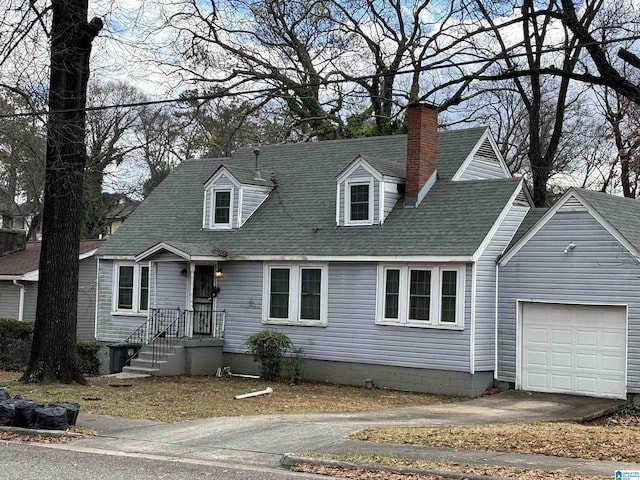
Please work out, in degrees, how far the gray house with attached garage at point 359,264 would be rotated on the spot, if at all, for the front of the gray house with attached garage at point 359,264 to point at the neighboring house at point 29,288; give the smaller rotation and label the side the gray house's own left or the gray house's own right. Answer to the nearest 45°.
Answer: approximately 90° to the gray house's own right

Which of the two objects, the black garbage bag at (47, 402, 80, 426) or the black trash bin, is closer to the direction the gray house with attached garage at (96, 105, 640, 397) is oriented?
the black garbage bag

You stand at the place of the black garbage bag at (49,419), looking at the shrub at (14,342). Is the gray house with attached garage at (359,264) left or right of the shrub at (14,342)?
right

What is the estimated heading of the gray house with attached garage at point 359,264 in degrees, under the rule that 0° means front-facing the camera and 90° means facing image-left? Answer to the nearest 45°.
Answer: approximately 45°

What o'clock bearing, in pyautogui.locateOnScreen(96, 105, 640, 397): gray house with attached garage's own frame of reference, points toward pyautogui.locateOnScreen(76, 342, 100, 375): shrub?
The shrub is roughly at 2 o'clock from the gray house with attached garage.

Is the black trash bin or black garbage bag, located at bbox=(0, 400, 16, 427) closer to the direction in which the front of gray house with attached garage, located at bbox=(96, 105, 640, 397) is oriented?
the black garbage bag

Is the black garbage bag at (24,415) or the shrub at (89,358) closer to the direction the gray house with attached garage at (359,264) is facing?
the black garbage bag

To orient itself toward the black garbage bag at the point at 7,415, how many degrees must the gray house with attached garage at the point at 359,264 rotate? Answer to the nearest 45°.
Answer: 0° — it already faces it

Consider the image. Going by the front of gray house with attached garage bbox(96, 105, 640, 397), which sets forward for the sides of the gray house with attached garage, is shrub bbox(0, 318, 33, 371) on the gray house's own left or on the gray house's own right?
on the gray house's own right
